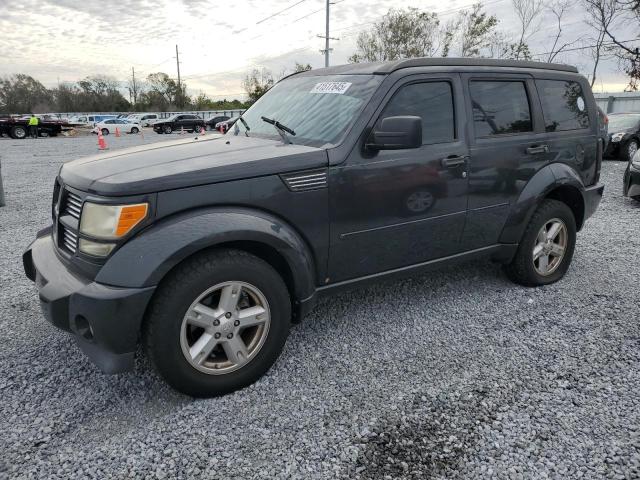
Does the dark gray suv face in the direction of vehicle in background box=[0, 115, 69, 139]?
no

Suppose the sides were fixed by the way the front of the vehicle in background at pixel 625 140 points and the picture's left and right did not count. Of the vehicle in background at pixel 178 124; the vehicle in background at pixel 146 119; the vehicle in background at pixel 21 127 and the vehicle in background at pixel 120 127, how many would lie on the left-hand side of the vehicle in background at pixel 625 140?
0

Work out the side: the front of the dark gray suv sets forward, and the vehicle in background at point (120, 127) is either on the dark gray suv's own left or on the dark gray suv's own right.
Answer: on the dark gray suv's own right

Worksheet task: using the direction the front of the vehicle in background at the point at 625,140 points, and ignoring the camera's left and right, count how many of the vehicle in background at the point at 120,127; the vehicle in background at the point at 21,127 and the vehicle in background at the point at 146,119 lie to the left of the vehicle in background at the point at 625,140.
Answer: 0

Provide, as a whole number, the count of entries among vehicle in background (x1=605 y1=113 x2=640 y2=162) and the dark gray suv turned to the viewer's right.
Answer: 0

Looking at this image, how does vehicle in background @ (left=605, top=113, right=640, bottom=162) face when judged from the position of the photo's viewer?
facing the viewer and to the left of the viewer

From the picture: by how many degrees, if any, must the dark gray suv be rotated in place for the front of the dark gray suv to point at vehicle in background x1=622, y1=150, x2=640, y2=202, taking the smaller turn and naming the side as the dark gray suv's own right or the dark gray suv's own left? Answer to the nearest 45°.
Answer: approximately 180°

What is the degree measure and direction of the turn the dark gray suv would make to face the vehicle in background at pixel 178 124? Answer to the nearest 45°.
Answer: approximately 135° to its right

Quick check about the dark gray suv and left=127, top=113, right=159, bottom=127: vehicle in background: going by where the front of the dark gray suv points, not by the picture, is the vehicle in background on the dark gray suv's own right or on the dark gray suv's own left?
on the dark gray suv's own right

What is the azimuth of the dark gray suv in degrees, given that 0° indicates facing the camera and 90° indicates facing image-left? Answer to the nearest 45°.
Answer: approximately 45°
